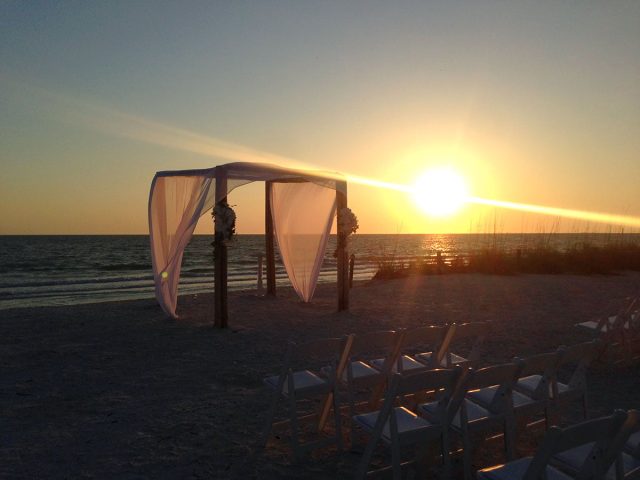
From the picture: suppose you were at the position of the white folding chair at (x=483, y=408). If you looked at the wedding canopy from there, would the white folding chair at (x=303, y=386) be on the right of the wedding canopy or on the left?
left

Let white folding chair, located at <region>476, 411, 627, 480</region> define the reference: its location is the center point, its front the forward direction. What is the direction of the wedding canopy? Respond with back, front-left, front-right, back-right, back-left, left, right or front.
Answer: front

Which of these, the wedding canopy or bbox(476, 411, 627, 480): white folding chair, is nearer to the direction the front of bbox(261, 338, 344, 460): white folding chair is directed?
the wedding canopy

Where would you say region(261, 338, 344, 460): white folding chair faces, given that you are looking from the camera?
facing away from the viewer and to the left of the viewer

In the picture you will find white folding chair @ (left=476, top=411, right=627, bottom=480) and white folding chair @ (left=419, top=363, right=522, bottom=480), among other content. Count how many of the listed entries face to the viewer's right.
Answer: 0

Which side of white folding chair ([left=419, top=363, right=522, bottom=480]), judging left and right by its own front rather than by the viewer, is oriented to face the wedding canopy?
front

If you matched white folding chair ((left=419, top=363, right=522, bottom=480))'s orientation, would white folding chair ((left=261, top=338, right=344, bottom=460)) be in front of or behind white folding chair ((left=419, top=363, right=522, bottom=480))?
in front

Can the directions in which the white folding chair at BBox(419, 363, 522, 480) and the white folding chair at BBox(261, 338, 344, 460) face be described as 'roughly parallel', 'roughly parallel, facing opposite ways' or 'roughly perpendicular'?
roughly parallel

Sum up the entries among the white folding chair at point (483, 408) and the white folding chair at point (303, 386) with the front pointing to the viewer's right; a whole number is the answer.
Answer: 0

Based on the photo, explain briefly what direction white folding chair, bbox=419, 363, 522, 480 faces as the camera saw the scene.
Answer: facing away from the viewer and to the left of the viewer

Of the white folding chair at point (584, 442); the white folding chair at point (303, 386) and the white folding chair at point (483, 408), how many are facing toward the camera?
0

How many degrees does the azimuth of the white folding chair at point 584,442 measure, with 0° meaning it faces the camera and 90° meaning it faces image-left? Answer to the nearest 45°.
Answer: approximately 135°

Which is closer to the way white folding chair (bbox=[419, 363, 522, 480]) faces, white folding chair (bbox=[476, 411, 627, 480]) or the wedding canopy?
the wedding canopy

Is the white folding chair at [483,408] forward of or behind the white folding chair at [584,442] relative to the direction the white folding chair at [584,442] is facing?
forward

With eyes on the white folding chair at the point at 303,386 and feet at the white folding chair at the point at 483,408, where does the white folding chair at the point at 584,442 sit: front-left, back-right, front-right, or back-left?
back-left
